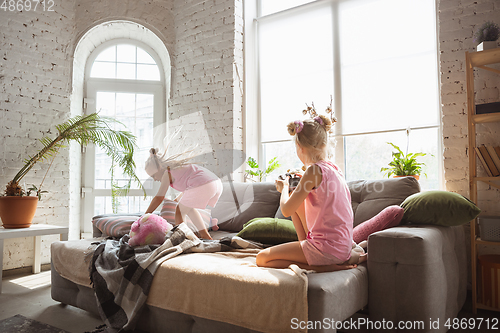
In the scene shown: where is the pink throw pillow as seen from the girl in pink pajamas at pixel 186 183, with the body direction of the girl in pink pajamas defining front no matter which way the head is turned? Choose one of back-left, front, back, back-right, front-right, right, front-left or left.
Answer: back-left

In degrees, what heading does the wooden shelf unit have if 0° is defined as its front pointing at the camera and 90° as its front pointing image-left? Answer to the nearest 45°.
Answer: approximately 45°

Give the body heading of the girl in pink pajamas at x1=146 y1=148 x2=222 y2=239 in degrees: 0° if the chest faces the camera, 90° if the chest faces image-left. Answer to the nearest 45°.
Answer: approximately 90°

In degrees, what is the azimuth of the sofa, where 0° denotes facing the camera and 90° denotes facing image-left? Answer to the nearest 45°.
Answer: approximately 45°

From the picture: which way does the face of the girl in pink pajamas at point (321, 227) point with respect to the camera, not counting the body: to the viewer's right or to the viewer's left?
to the viewer's left

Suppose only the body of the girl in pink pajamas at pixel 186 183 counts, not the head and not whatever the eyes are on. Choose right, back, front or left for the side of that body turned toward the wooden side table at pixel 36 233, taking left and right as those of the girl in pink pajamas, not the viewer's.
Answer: front

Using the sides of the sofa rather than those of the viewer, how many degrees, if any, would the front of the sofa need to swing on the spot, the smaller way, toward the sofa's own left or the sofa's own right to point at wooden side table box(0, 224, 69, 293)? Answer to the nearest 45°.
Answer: approximately 90° to the sofa's own right

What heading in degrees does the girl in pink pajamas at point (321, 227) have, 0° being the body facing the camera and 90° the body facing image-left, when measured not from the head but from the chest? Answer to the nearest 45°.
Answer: approximately 135°

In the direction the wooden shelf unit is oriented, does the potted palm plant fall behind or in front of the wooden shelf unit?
in front

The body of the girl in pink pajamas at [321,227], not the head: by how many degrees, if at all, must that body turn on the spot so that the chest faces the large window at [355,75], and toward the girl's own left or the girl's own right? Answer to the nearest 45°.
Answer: approximately 45° to the girl's own right

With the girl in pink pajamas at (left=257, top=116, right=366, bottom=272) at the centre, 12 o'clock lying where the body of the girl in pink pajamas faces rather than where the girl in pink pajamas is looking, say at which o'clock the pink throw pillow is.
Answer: The pink throw pillow is roughly at 3 o'clock from the girl in pink pajamas.

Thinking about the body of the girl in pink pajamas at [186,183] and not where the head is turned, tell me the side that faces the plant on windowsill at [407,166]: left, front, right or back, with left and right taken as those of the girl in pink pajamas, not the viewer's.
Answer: back

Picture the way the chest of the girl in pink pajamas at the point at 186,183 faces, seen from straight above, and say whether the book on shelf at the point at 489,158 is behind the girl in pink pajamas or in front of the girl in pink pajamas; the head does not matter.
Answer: behind

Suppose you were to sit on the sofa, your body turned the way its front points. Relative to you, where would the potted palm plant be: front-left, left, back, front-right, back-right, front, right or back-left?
right
